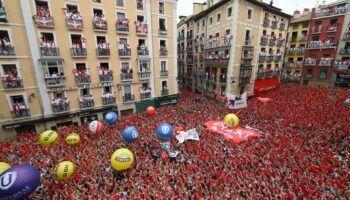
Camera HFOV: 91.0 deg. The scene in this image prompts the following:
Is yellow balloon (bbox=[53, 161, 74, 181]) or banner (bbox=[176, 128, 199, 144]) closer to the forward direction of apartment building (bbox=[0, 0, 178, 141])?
the banner

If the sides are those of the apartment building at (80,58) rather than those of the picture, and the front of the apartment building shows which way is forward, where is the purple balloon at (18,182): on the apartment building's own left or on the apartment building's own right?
on the apartment building's own right

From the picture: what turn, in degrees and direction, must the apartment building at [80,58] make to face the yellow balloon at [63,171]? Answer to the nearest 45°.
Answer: approximately 45° to its right

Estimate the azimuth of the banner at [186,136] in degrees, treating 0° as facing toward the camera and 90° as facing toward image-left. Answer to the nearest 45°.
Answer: approximately 0°

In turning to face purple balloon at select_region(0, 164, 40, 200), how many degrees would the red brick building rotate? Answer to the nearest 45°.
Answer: approximately 45° to its left

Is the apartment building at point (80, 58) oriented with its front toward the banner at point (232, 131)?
yes

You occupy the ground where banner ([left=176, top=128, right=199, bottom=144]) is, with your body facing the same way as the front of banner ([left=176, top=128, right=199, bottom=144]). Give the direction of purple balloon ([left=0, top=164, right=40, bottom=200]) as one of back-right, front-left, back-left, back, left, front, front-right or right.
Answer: front-right

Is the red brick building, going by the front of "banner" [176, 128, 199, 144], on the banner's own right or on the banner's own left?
on the banner's own left

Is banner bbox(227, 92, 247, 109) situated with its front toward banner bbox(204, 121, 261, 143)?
yes

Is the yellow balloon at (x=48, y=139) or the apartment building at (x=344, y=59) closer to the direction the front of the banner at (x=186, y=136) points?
the yellow balloon

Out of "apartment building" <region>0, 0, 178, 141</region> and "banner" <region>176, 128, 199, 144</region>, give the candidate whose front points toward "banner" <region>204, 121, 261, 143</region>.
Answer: the apartment building

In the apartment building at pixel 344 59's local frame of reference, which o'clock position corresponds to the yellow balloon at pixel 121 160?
The yellow balloon is roughly at 11 o'clock from the apartment building.
